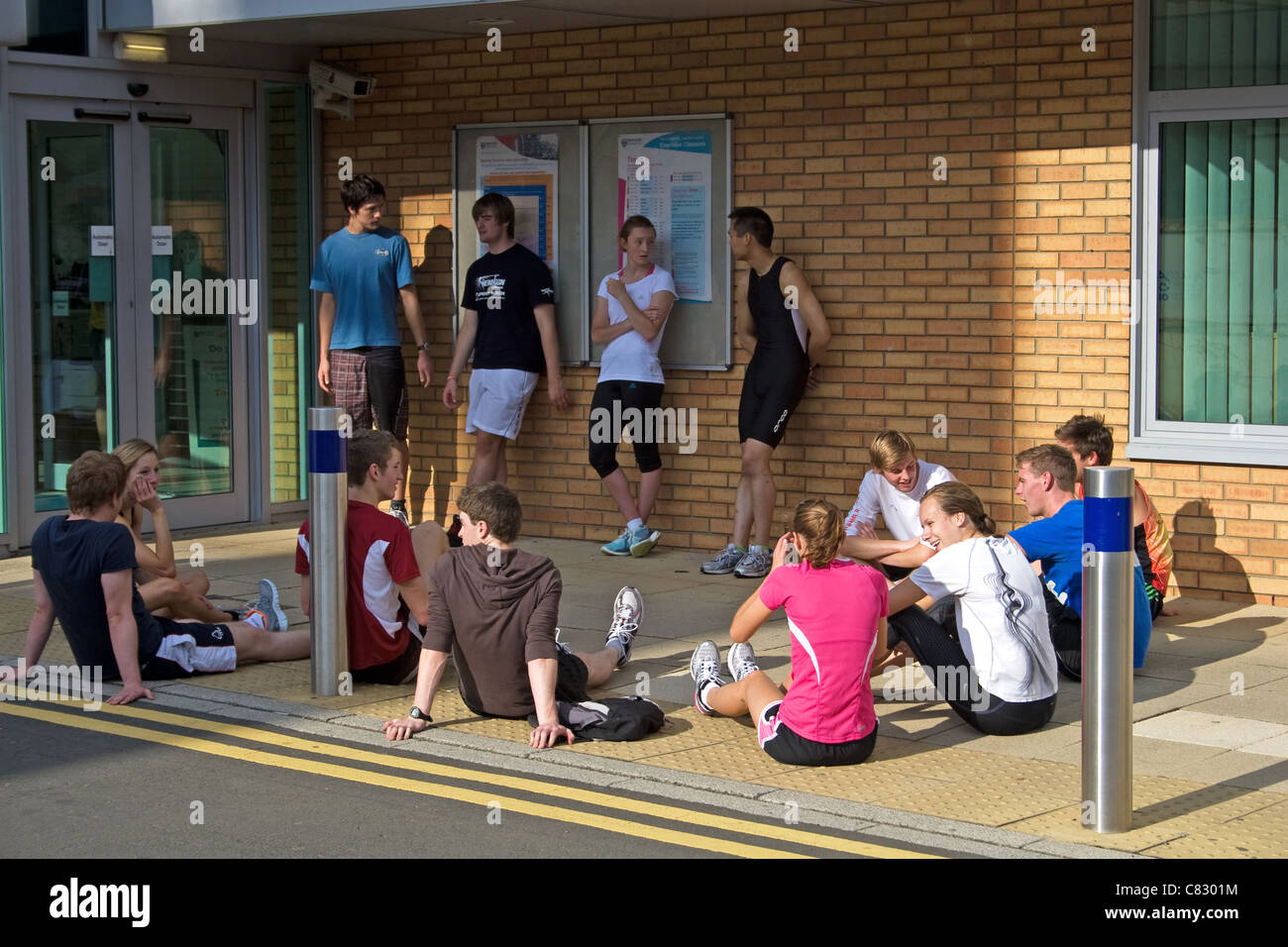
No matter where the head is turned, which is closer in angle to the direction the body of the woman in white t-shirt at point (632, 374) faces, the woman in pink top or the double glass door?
the woman in pink top

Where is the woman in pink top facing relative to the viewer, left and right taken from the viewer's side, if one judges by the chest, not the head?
facing away from the viewer and to the left of the viewer

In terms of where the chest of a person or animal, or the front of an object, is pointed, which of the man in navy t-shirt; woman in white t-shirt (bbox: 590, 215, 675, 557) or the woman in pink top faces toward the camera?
the woman in white t-shirt

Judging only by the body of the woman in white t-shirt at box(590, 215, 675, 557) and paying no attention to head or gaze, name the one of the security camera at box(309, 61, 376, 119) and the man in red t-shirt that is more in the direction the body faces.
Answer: the man in red t-shirt

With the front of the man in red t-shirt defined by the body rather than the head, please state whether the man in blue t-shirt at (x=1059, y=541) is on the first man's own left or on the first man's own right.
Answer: on the first man's own right

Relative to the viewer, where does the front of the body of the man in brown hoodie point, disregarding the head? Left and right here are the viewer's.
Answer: facing away from the viewer and to the right of the viewer

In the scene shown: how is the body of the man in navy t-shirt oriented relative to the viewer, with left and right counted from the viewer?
facing away from the viewer and to the right of the viewer

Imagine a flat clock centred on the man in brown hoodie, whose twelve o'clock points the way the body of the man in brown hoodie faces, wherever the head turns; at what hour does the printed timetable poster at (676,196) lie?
The printed timetable poster is roughly at 11 o'clock from the man in brown hoodie.

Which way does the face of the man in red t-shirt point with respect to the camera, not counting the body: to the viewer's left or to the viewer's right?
to the viewer's right

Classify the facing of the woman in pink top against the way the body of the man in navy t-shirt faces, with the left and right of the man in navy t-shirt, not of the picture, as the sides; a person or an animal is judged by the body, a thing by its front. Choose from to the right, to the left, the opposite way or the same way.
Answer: to the left

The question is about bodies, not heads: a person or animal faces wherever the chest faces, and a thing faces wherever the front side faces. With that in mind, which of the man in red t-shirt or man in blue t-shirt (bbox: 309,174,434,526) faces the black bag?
the man in blue t-shirt

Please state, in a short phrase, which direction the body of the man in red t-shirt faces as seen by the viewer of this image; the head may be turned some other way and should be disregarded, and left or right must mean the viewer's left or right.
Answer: facing away from the viewer and to the right of the viewer
